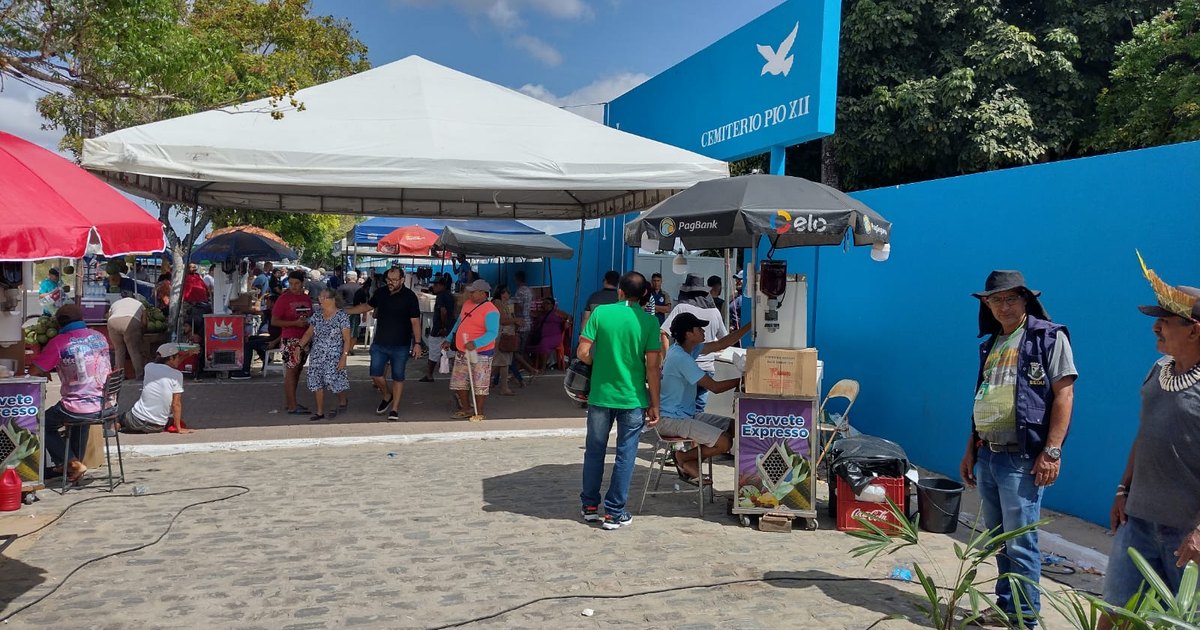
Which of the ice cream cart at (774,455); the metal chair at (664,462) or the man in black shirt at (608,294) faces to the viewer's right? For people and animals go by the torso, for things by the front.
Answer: the metal chair

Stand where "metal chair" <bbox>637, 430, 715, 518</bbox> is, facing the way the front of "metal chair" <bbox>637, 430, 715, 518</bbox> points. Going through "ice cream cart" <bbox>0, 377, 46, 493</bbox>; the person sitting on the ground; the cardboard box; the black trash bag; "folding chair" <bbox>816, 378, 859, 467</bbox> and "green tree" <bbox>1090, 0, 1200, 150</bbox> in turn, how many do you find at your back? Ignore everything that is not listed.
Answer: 2

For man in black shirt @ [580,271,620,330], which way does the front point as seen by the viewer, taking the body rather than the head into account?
away from the camera

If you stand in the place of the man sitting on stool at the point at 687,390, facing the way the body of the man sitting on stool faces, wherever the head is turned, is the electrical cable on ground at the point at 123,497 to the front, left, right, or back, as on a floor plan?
back

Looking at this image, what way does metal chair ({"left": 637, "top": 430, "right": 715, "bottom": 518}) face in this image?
to the viewer's right

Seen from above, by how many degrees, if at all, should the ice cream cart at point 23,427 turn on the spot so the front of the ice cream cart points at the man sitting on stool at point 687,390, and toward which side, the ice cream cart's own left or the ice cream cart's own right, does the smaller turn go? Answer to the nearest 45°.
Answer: approximately 45° to the ice cream cart's own left

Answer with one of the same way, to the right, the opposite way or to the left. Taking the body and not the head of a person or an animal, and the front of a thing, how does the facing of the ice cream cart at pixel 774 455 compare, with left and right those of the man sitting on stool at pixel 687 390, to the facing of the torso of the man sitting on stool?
to the right

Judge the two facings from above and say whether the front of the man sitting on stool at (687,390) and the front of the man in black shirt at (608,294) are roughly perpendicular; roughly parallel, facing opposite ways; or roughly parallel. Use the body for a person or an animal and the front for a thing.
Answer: roughly perpendicular

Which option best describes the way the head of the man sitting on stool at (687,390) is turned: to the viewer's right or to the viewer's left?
to the viewer's right

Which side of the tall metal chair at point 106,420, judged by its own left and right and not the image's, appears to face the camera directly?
left

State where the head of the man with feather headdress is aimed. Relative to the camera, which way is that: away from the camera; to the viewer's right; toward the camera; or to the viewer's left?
to the viewer's left

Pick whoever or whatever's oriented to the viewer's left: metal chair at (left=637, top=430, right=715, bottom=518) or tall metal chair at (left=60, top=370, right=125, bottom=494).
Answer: tall metal chair at (left=60, top=370, right=125, bottom=494)

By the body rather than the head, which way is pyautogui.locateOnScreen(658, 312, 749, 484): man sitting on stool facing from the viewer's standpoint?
to the viewer's right

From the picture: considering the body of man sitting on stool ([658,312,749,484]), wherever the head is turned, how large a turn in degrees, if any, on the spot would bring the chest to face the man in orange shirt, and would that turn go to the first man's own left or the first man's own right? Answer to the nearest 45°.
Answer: approximately 135° to the first man's own left
